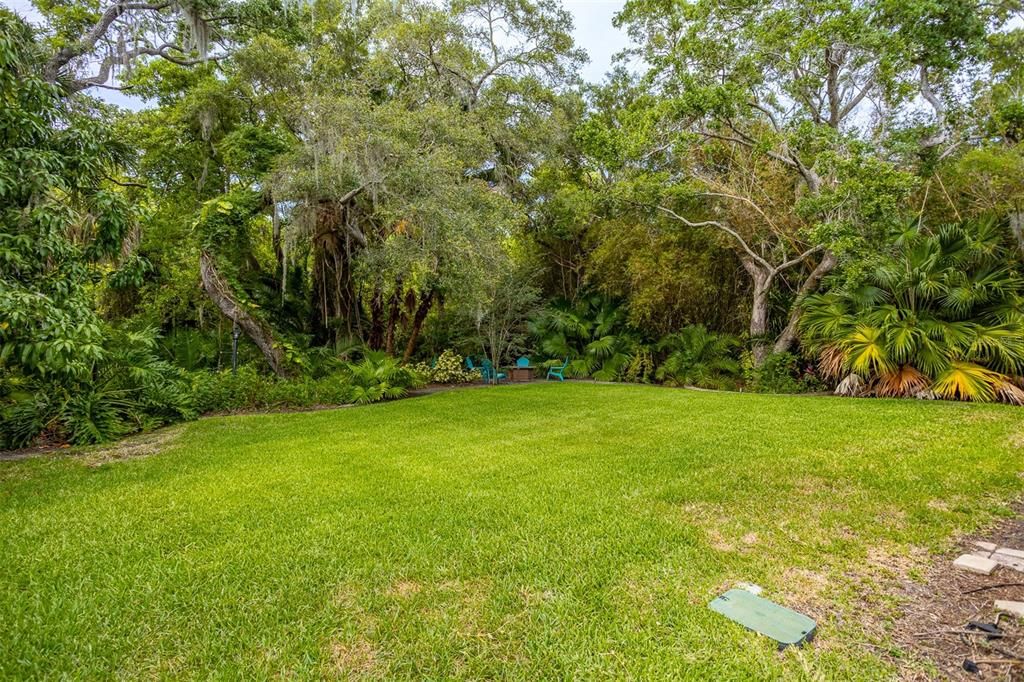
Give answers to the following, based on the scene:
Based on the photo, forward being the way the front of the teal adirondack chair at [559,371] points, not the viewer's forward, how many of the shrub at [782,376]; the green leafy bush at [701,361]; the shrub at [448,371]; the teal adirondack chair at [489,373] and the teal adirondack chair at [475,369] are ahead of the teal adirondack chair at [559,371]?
3

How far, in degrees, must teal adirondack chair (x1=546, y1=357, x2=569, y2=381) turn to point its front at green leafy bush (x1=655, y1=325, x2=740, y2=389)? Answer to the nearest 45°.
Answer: approximately 135° to its left

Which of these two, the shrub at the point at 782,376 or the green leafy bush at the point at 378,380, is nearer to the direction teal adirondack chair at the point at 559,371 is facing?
the green leafy bush

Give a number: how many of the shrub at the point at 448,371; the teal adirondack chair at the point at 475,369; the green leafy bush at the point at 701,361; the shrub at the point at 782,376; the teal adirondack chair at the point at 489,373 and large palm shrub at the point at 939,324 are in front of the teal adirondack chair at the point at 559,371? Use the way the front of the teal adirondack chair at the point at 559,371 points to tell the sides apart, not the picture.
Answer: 3

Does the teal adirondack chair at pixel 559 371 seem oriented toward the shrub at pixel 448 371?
yes

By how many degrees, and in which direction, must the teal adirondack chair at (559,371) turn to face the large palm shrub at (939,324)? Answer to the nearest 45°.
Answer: approximately 135° to its left

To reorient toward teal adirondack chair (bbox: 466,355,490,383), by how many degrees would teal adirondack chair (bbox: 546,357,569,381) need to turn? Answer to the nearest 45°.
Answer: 0° — it already faces it

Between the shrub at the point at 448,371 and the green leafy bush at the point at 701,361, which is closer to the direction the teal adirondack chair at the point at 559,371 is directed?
the shrub

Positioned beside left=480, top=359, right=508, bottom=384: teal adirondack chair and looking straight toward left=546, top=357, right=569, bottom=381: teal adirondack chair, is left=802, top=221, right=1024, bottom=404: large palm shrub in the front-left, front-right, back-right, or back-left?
front-right

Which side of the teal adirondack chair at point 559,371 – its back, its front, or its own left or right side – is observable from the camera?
left

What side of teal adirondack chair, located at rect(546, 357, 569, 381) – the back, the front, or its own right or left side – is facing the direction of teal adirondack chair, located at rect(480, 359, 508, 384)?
front

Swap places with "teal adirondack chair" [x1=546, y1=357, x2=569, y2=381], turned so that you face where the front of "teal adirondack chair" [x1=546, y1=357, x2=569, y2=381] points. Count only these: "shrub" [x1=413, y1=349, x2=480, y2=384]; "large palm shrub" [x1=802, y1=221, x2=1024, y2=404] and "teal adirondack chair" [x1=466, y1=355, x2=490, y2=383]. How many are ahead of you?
2

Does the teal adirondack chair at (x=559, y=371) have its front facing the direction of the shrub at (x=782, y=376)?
no

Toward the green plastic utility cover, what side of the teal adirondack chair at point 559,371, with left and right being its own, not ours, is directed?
left

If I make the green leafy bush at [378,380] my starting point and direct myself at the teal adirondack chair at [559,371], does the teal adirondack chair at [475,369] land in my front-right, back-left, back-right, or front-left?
front-left
